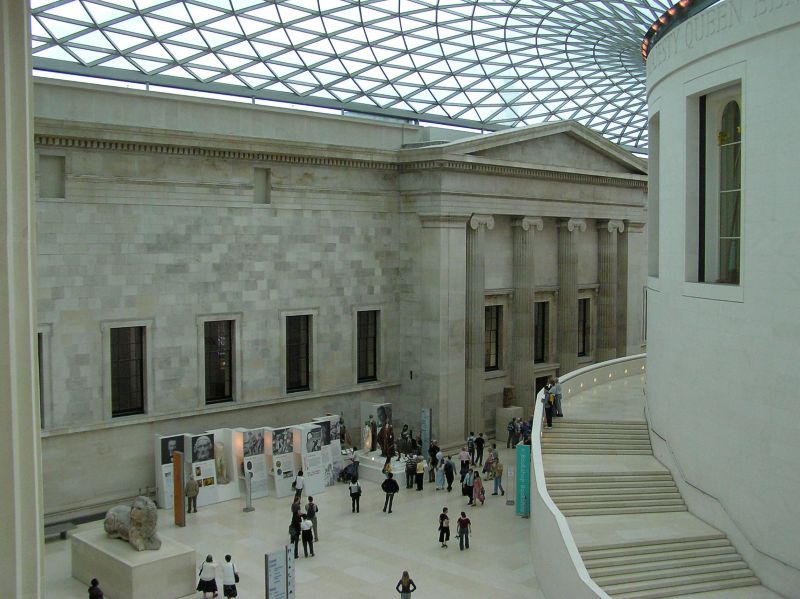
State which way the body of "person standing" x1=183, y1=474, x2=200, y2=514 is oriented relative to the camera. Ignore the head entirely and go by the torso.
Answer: away from the camera

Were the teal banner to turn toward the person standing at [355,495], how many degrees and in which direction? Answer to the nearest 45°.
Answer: approximately 45° to its right

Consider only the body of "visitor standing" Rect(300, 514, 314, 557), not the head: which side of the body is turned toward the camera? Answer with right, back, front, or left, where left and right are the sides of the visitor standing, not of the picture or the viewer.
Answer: back

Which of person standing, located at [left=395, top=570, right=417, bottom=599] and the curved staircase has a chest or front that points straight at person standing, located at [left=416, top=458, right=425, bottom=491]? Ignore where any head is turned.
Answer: person standing, located at [left=395, top=570, right=417, bottom=599]

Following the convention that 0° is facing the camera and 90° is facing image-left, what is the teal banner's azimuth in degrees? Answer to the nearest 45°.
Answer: approximately 45°

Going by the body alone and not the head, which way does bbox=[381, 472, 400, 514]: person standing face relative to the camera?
away from the camera

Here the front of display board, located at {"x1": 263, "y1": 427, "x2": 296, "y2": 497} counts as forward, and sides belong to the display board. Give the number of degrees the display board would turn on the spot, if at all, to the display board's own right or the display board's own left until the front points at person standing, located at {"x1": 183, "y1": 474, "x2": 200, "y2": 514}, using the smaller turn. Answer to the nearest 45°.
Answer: approximately 90° to the display board's own right

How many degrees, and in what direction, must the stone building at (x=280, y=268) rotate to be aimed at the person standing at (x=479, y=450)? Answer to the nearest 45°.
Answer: approximately 45° to its left

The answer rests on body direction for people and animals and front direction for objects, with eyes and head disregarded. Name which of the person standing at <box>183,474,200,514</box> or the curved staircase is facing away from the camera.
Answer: the person standing

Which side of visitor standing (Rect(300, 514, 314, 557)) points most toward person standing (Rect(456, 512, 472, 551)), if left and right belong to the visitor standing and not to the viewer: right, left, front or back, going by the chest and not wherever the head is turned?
right
